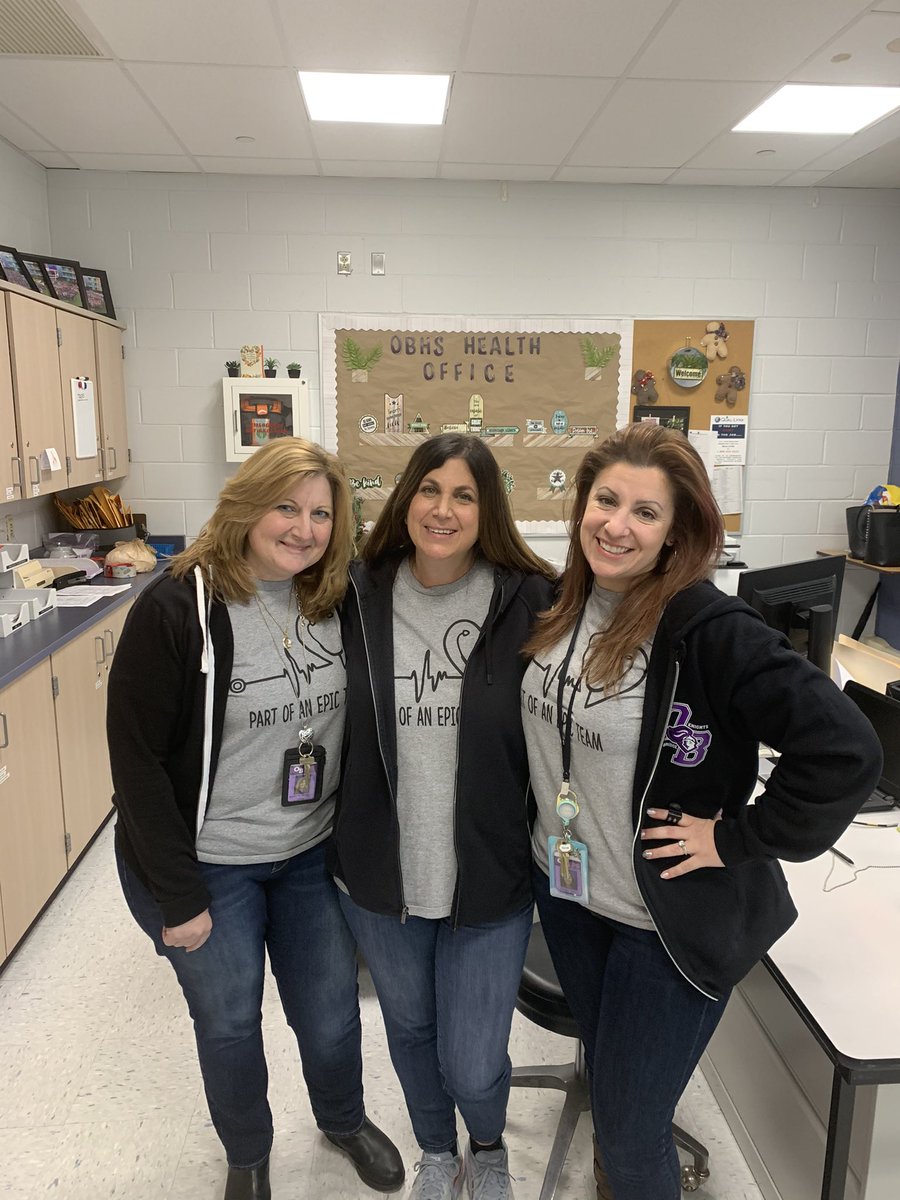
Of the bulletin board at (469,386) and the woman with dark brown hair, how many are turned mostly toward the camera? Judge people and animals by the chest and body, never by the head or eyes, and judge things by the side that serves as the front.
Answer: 2

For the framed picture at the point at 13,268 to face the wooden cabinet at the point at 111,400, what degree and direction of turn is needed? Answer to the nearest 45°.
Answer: approximately 90° to its left

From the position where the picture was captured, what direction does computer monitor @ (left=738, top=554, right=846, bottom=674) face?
facing away from the viewer and to the left of the viewer

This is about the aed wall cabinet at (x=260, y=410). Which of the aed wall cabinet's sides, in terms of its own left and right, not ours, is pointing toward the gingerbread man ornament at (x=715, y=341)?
left

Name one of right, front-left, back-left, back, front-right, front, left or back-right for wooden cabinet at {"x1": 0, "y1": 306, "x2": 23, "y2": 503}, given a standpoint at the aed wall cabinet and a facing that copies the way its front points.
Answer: front-right

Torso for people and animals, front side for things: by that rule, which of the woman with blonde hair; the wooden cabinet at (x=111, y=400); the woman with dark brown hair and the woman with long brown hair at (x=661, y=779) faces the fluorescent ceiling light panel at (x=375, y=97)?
the wooden cabinet

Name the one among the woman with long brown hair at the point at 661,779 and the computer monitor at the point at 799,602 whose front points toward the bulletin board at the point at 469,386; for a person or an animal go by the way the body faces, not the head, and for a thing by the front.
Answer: the computer monitor

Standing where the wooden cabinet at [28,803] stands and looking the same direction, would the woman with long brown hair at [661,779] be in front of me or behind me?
in front
